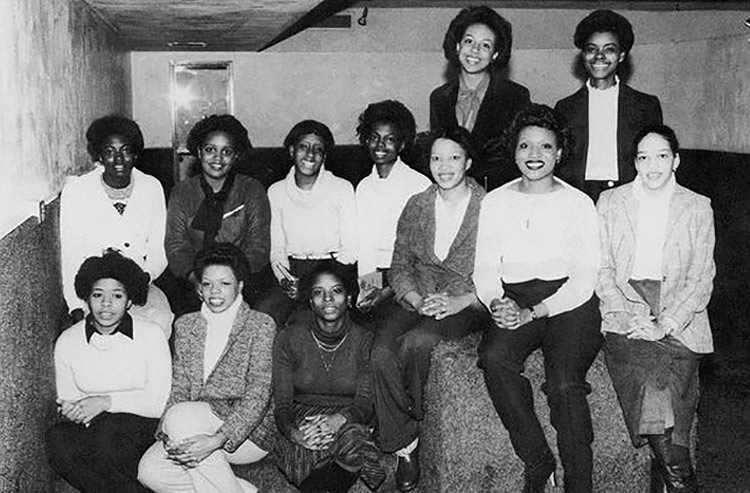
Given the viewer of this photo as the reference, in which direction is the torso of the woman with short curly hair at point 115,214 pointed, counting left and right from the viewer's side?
facing the viewer

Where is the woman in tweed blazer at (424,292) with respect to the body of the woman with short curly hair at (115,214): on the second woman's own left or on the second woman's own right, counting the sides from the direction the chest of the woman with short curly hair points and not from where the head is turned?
on the second woman's own left

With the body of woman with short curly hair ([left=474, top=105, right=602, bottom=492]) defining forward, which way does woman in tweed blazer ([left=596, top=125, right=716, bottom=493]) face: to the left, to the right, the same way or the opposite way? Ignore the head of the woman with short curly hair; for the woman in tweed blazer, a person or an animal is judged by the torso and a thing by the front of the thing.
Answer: the same way

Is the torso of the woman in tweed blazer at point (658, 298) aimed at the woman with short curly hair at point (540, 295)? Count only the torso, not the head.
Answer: no

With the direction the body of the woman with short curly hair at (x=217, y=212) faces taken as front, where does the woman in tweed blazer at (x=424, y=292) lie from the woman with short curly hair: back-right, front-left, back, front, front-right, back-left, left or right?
front-left

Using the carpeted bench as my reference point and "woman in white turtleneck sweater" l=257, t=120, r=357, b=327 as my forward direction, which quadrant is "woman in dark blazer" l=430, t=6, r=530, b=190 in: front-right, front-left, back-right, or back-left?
front-right

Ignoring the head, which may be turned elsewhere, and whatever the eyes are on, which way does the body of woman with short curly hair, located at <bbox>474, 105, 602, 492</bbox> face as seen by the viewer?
toward the camera

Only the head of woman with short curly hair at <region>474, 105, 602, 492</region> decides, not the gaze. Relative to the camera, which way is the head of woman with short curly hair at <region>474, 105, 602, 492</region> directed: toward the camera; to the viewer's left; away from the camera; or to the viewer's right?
toward the camera

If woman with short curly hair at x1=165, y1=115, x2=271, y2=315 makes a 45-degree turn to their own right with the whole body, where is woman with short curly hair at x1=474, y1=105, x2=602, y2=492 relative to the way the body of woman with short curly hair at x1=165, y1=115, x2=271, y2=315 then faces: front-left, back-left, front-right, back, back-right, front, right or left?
left

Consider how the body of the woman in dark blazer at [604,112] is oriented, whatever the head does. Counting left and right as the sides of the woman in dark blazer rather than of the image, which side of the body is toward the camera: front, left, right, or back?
front

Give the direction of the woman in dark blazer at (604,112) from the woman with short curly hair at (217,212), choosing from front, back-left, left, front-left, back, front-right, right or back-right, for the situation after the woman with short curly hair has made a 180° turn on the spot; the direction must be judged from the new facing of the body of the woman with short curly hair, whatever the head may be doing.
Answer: right

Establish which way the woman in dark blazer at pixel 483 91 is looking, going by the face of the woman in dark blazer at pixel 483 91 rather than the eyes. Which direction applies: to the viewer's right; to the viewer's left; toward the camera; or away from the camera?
toward the camera

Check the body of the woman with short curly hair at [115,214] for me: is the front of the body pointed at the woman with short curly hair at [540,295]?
no

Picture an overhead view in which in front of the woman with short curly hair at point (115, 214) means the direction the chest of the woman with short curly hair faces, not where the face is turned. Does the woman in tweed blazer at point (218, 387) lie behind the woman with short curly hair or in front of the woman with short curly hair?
in front

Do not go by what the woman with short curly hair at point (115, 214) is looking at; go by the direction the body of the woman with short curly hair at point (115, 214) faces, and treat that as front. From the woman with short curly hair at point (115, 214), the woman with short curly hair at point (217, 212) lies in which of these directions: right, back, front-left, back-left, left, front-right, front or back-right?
left

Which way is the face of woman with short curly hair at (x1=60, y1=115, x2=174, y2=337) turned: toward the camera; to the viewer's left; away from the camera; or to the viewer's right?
toward the camera
